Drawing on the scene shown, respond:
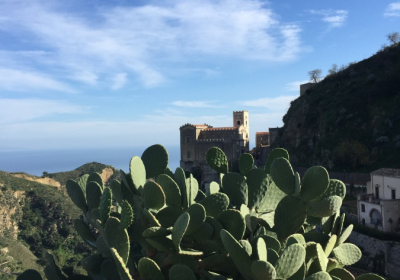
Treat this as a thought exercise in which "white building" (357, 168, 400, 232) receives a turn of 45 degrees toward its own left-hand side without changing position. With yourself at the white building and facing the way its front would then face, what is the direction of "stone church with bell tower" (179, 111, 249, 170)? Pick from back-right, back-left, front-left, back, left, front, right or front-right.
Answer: back-right

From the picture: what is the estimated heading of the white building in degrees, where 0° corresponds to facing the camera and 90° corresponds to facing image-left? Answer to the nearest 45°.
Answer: approximately 45°
